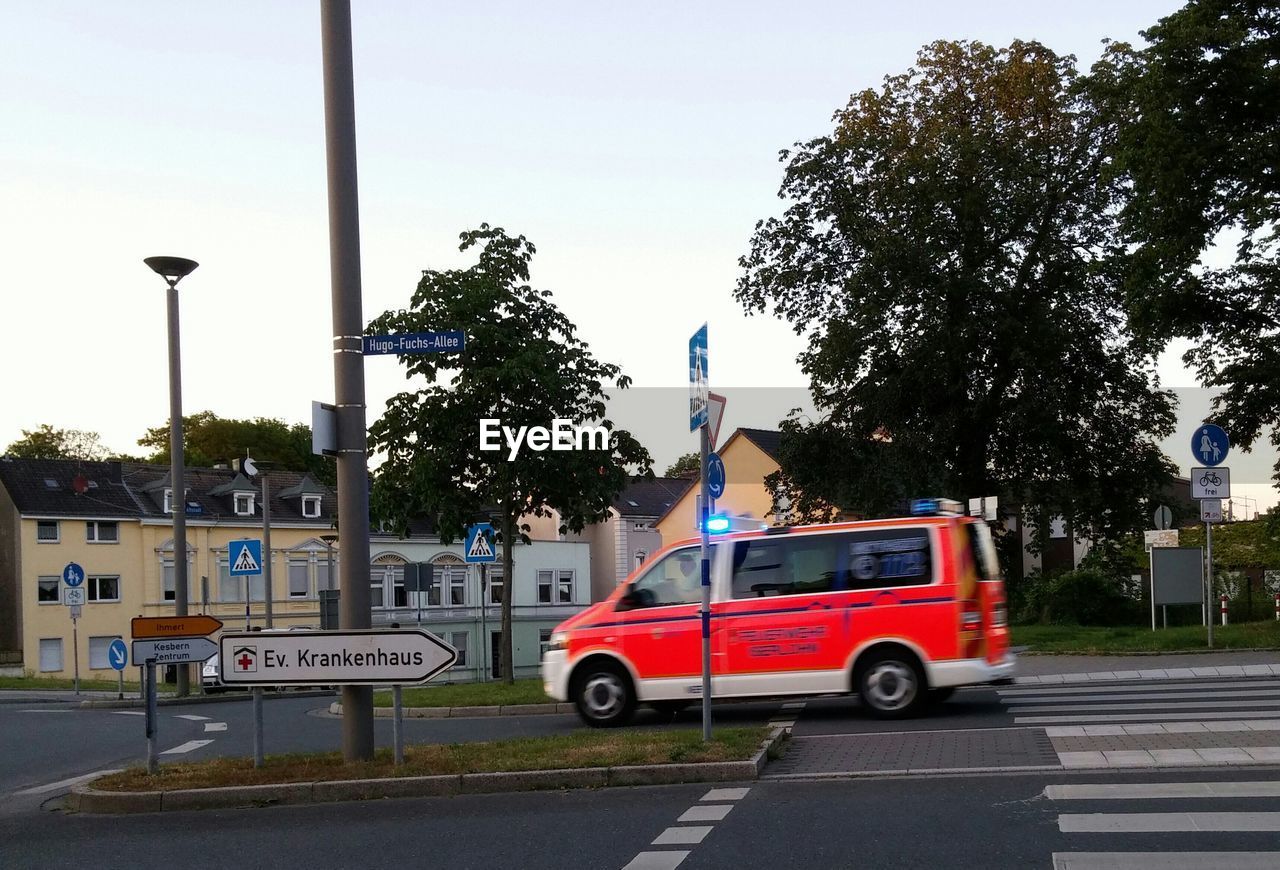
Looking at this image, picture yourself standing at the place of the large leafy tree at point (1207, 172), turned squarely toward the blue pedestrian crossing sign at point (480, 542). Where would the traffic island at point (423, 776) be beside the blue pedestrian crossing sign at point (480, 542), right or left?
left

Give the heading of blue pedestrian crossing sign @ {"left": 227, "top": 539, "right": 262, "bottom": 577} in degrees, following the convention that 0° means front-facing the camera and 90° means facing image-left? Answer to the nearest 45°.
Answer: approximately 0°

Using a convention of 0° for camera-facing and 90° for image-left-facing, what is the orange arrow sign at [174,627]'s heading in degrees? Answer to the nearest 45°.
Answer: approximately 0°

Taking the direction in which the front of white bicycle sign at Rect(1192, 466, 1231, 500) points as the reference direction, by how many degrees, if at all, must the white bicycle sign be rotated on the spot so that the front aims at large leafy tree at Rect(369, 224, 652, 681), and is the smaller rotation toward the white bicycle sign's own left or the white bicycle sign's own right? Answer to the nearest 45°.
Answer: approximately 90° to the white bicycle sign's own right

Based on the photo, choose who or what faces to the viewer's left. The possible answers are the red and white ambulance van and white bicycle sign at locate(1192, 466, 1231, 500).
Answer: the red and white ambulance van

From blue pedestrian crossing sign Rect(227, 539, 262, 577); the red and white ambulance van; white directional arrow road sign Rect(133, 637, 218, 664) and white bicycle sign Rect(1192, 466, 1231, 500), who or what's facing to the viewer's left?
the red and white ambulance van
